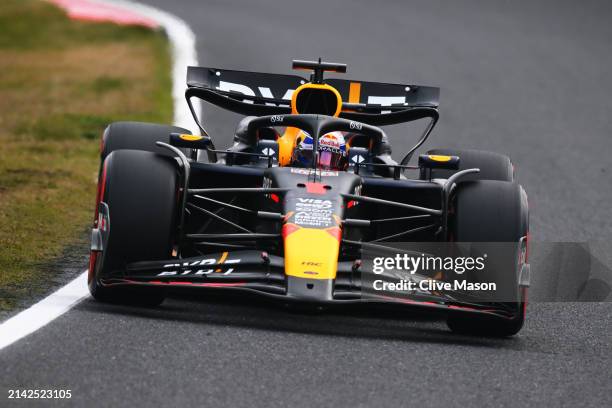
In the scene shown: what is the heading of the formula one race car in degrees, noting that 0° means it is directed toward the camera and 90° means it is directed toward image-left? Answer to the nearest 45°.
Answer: approximately 0°
